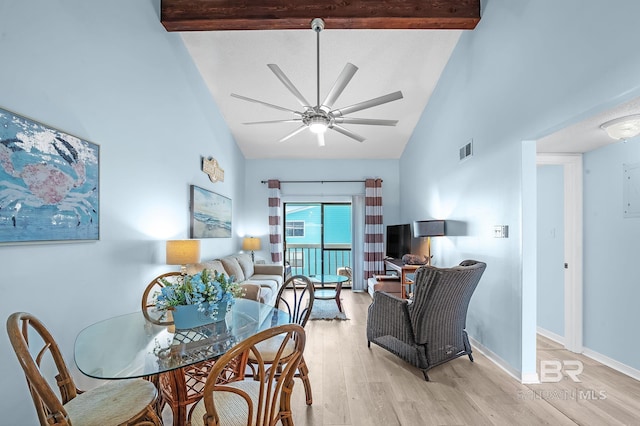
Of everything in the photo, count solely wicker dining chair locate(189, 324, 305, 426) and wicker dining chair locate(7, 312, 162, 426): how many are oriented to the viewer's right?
1

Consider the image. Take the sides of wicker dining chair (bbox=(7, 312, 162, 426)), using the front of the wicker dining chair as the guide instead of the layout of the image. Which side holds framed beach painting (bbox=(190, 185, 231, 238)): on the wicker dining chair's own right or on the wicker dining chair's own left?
on the wicker dining chair's own left

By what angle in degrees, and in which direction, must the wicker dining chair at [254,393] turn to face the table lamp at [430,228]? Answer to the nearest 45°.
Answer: approximately 90° to its right

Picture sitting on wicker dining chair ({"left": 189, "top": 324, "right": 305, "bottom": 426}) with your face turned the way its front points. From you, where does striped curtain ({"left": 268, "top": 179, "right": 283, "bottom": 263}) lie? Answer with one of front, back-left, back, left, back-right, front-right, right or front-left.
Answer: front-right

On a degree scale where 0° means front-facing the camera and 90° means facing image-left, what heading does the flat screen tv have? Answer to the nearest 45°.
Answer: approximately 45°

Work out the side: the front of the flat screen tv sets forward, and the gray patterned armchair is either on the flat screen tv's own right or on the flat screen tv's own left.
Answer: on the flat screen tv's own left

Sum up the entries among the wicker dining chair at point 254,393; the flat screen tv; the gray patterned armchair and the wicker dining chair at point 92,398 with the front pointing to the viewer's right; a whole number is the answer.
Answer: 1

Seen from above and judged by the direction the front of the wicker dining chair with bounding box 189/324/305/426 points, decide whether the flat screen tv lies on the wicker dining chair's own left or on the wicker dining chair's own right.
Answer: on the wicker dining chair's own right

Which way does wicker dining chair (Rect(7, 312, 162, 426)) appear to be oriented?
to the viewer's right
